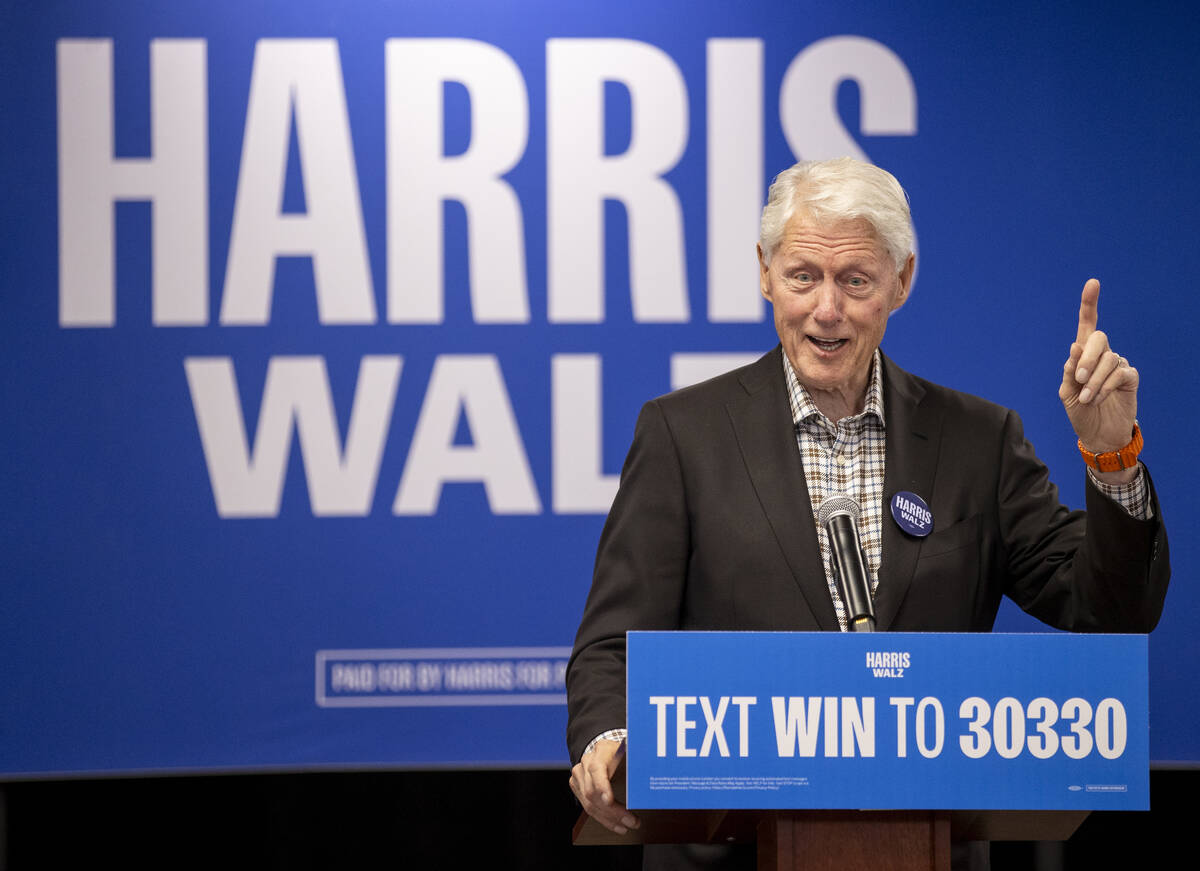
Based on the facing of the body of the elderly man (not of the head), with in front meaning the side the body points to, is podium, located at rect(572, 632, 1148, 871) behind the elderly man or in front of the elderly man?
in front

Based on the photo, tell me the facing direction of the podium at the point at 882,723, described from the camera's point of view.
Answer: facing the viewer

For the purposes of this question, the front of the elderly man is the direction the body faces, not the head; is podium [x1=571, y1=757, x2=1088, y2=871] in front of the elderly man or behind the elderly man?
in front

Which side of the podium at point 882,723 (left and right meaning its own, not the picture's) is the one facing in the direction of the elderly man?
back

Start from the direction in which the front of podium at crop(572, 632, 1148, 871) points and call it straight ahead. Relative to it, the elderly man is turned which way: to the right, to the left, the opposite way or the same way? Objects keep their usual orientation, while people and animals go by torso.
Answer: the same way

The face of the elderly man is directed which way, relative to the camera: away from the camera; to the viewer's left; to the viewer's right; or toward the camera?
toward the camera

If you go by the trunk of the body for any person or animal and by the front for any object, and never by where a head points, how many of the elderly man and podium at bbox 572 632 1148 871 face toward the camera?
2

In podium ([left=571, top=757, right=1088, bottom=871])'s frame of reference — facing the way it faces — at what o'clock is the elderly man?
The elderly man is roughly at 6 o'clock from the podium.

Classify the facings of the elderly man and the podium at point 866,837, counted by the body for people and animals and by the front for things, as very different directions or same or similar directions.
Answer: same or similar directions
